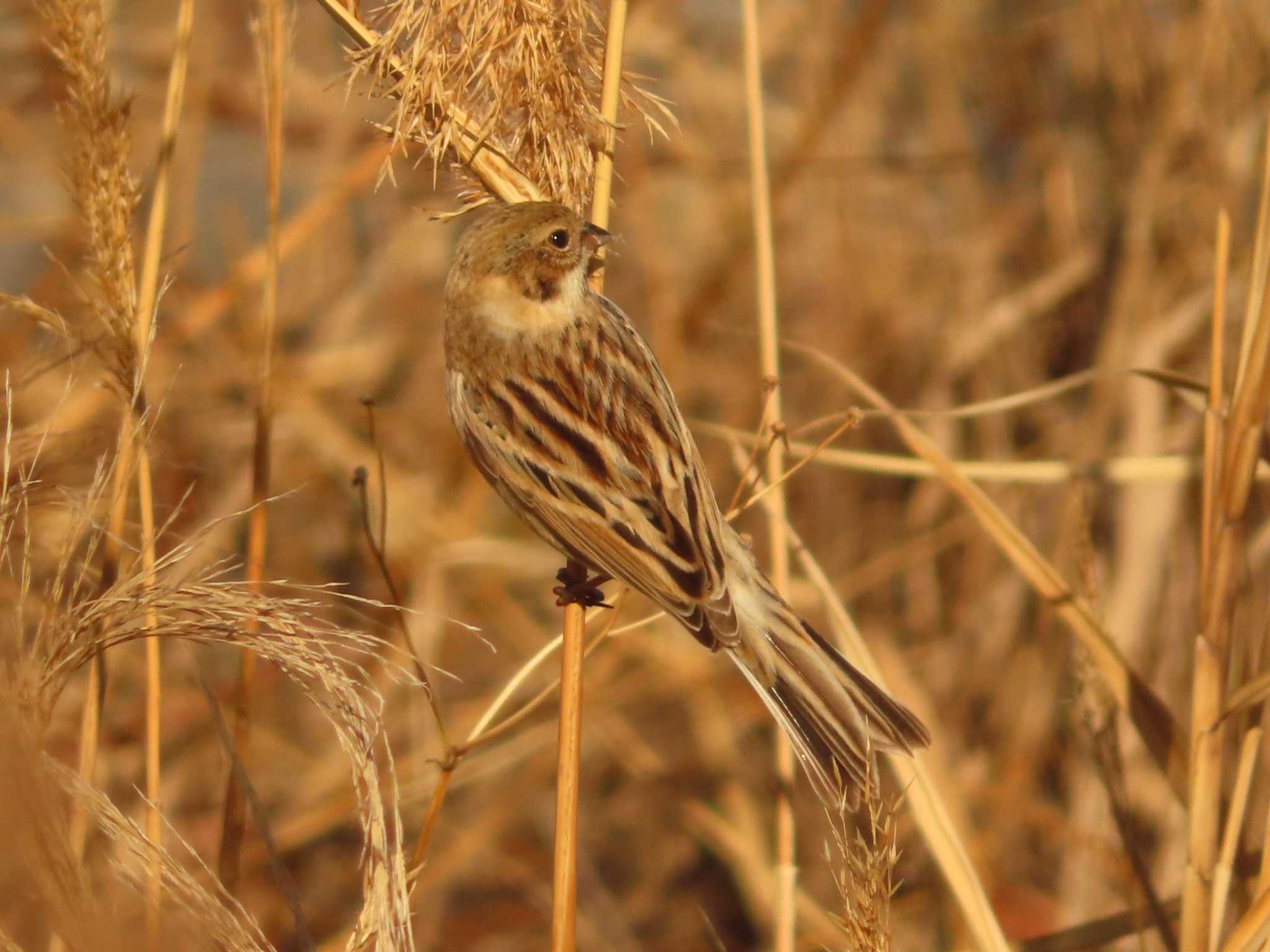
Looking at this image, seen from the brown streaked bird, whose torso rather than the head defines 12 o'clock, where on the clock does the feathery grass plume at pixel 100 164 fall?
The feathery grass plume is roughly at 9 o'clock from the brown streaked bird.

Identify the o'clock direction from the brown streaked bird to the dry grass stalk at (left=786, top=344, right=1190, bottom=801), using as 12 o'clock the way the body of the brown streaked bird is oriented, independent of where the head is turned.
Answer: The dry grass stalk is roughly at 5 o'clock from the brown streaked bird.

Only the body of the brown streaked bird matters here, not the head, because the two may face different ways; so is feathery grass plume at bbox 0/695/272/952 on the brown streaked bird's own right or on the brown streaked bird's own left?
on the brown streaked bird's own left

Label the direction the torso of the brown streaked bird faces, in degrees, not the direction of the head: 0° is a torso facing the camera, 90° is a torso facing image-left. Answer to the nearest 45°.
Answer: approximately 135°

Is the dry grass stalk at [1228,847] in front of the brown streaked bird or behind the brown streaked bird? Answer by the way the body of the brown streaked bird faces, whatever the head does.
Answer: behind

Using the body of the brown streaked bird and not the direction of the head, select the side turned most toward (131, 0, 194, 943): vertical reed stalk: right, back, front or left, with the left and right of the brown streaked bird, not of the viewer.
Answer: left
